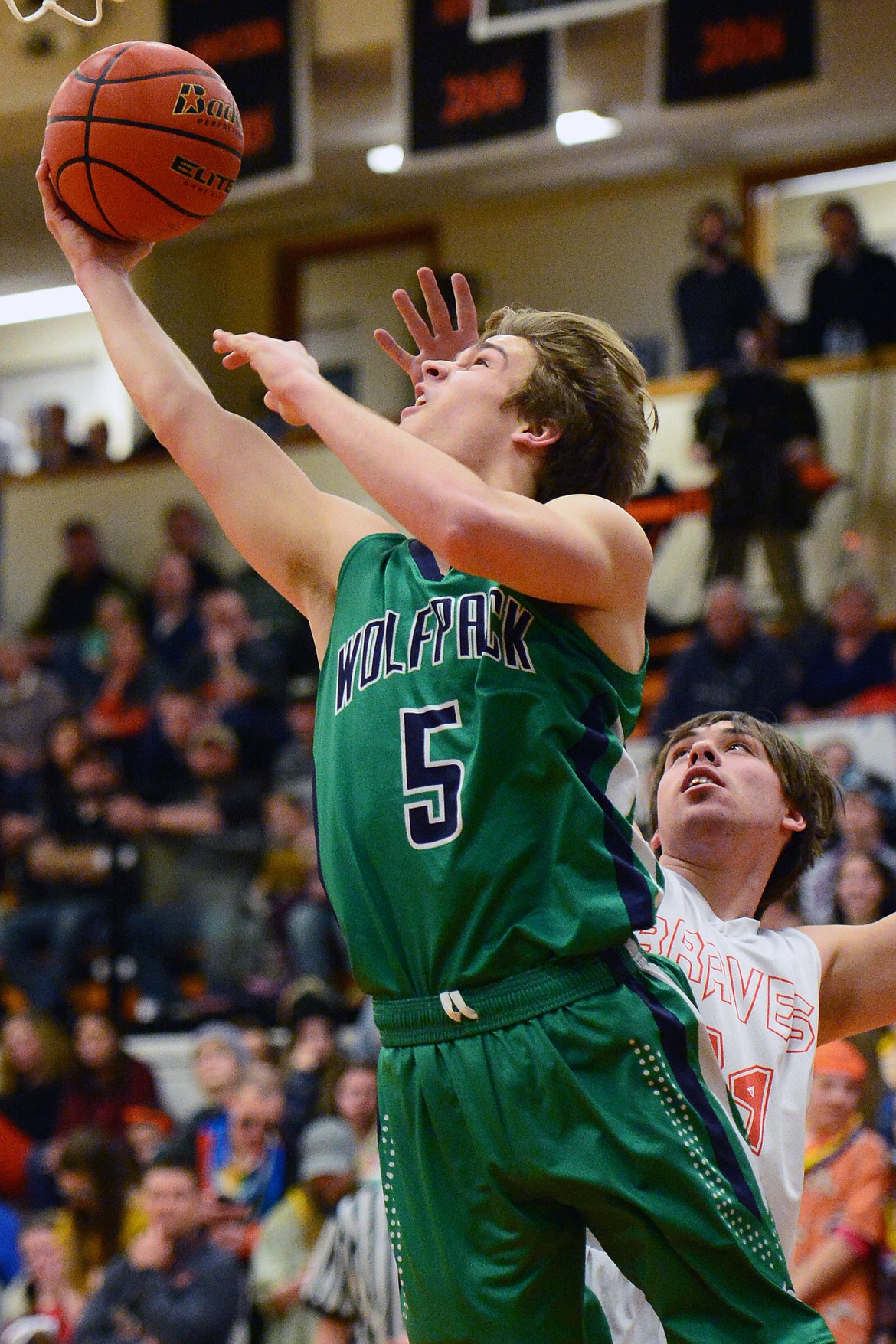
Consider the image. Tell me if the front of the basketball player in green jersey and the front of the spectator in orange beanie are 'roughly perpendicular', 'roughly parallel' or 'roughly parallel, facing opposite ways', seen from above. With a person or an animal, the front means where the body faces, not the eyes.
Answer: roughly parallel

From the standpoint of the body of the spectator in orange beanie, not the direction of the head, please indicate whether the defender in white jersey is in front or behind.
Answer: in front

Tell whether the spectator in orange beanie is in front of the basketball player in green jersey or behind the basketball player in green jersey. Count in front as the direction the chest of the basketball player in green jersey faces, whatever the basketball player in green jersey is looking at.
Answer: behind

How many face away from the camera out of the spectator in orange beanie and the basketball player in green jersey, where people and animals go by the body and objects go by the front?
0

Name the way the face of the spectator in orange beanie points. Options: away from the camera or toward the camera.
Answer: toward the camera

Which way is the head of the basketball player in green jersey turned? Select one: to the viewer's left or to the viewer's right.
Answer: to the viewer's left

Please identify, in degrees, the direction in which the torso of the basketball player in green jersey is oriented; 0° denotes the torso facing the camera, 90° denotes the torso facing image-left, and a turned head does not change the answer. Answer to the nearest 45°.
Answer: approximately 45°

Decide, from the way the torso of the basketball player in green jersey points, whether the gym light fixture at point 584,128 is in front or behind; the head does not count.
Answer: behind

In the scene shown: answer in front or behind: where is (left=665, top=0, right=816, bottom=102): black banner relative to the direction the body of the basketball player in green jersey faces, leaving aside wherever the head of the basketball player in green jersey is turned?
behind

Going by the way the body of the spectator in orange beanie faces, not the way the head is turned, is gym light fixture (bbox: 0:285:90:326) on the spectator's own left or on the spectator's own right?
on the spectator's own right

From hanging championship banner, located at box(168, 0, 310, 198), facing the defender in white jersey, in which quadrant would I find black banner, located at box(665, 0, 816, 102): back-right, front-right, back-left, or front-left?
front-left
